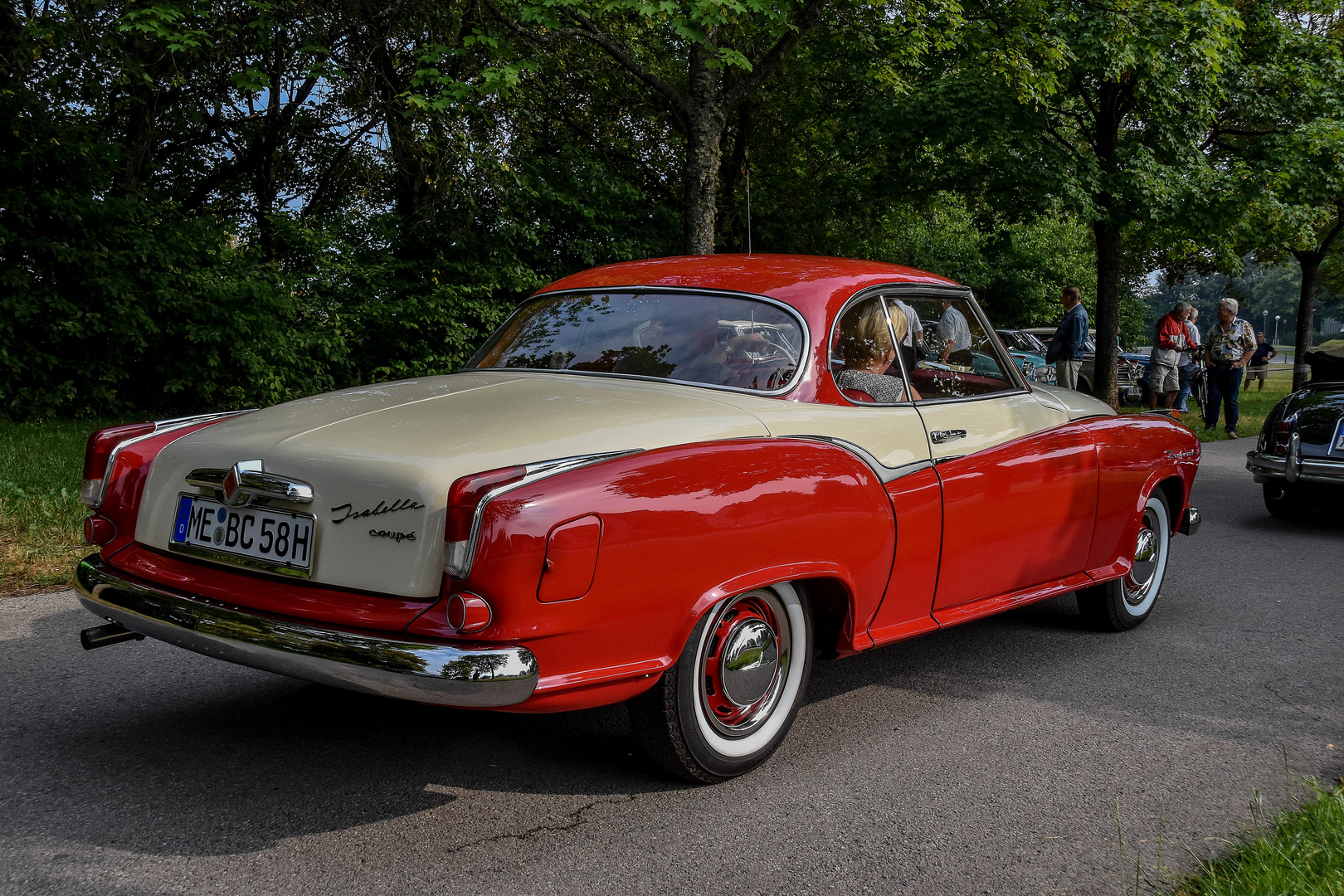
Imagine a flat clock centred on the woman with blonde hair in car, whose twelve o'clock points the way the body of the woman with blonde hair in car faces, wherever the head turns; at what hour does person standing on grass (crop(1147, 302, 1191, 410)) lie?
The person standing on grass is roughly at 11 o'clock from the woman with blonde hair in car.

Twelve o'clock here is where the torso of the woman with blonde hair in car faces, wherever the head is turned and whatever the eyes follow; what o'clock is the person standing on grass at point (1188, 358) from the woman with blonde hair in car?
The person standing on grass is roughly at 11 o'clock from the woman with blonde hair in car.

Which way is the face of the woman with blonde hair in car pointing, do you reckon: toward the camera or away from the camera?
away from the camera

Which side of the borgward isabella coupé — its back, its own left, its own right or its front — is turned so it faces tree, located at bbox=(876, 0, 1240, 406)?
front

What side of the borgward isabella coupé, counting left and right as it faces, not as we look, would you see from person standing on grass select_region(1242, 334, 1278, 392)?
front

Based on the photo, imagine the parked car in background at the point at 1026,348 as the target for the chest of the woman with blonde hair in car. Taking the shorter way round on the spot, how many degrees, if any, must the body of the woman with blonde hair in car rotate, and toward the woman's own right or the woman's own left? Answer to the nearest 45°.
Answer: approximately 45° to the woman's own left
